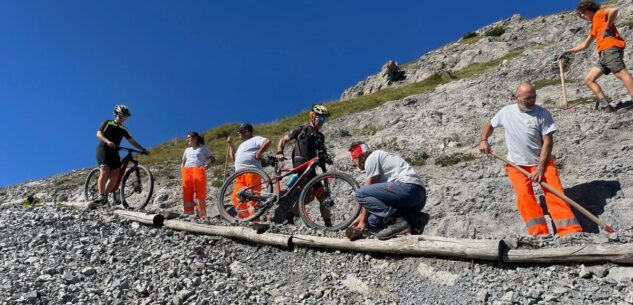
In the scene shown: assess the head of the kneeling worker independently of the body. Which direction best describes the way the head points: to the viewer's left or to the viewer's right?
to the viewer's left

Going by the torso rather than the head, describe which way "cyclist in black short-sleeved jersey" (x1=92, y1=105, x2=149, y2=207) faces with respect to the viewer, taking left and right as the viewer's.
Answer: facing the viewer and to the right of the viewer

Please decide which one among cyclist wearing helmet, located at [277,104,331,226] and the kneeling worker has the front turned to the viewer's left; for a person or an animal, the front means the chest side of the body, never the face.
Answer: the kneeling worker

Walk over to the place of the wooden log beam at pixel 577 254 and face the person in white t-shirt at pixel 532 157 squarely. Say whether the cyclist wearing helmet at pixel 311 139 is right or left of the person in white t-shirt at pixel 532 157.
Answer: left

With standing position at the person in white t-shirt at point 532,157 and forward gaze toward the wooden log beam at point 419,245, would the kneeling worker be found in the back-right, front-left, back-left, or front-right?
front-right

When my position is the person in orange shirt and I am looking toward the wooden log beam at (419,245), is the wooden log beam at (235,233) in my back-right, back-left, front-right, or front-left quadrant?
front-right

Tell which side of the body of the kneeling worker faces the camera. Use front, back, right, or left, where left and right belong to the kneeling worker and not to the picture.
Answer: left

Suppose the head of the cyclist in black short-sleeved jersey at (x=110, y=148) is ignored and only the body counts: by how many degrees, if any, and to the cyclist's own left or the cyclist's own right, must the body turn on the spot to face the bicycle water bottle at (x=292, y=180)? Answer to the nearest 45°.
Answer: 0° — they already face it

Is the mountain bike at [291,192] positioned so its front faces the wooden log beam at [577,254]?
yes
